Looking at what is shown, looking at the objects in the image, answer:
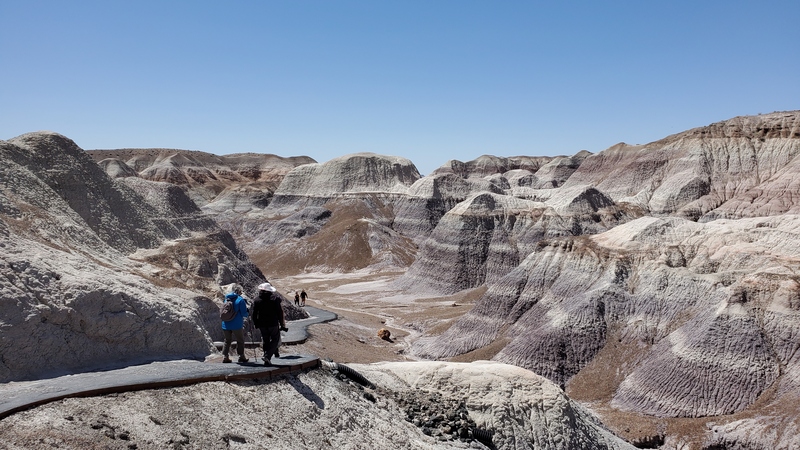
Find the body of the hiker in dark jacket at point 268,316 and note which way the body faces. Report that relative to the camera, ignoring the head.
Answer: away from the camera

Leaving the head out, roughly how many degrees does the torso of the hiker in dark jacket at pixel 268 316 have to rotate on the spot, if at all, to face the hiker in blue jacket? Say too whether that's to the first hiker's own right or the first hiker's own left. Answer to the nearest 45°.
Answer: approximately 90° to the first hiker's own left
